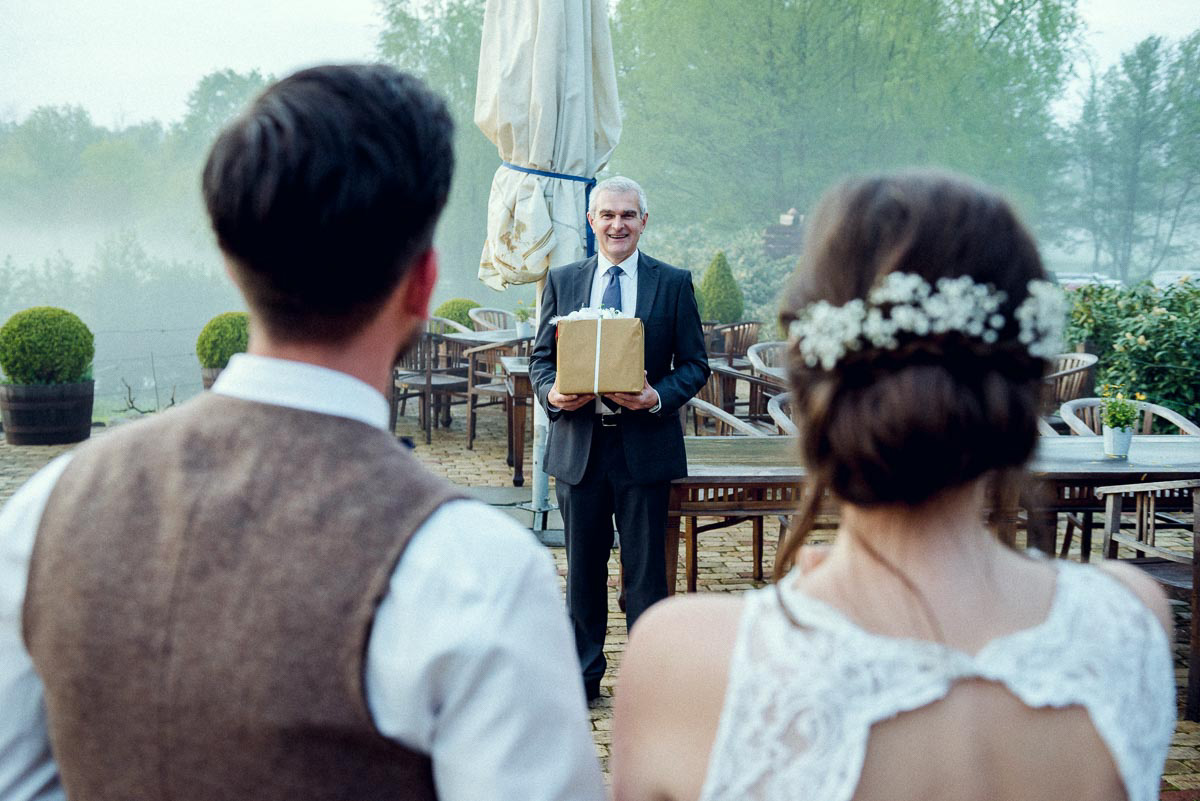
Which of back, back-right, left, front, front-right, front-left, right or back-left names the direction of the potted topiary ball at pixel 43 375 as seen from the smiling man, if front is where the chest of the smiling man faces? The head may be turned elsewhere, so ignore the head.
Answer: back-right

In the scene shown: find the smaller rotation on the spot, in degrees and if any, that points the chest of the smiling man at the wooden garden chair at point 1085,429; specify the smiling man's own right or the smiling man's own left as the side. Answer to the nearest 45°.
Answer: approximately 135° to the smiling man's own left

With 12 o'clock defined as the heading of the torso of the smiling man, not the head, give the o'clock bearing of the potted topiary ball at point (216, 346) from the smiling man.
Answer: The potted topiary ball is roughly at 5 o'clock from the smiling man.

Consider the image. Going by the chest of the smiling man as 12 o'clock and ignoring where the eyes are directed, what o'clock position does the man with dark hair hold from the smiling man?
The man with dark hair is roughly at 12 o'clock from the smiling man.

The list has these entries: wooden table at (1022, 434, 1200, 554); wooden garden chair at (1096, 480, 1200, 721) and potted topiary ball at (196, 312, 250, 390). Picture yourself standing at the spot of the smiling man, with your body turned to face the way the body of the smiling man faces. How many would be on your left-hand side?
2

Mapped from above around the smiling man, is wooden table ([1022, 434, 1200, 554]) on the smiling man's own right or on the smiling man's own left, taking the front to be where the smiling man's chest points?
on the smiling man's own left

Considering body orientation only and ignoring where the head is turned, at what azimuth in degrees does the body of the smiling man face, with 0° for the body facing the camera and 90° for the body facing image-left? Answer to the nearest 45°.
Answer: approximately 0°

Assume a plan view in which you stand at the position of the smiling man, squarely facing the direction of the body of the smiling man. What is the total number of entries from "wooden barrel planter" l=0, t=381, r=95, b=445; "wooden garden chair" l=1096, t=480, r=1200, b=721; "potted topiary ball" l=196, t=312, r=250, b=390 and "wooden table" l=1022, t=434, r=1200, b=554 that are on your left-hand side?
2

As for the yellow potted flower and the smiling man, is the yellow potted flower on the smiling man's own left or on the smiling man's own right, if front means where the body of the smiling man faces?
on the smiling man's own left

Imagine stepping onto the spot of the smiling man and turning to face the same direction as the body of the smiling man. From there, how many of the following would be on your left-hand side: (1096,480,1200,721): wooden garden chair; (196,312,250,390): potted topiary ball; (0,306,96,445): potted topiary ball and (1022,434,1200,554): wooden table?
2

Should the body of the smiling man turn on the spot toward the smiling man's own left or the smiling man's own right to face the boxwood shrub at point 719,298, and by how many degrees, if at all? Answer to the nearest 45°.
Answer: approximately 180°
